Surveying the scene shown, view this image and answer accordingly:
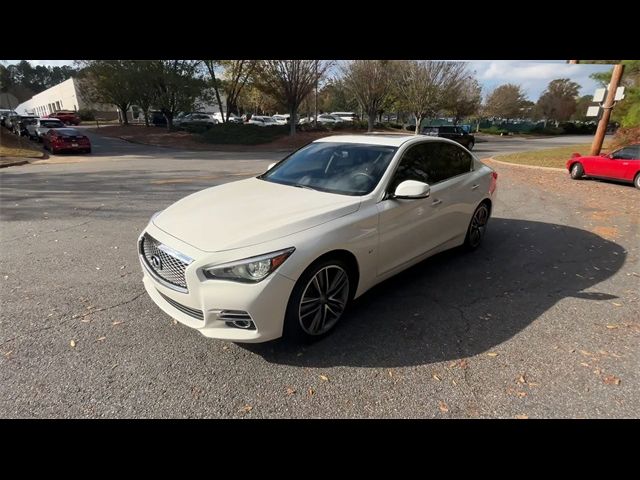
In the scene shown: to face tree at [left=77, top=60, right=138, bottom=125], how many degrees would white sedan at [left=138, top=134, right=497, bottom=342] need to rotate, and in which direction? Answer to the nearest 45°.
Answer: approximately 90° to its right

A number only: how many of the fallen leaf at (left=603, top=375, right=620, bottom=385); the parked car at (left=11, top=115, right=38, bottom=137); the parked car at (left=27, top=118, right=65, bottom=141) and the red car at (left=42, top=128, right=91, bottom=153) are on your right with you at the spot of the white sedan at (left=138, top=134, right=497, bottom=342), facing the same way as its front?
3

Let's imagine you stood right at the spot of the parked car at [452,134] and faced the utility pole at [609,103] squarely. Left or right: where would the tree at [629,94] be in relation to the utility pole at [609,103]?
left

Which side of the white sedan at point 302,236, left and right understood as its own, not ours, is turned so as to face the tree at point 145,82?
right

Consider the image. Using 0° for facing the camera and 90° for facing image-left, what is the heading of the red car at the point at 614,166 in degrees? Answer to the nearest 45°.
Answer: approximately 135°

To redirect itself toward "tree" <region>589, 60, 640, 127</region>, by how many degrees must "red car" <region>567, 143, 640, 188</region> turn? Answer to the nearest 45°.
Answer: approximately 45° to its right

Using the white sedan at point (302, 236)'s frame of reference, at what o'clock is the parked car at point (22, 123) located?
The parked car is roughly at 3 o'clock from the white sedan.

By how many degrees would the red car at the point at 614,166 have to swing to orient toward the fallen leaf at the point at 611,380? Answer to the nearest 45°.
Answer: approximately 135° to its left

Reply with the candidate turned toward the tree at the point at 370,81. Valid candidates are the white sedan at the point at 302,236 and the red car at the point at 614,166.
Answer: the red car

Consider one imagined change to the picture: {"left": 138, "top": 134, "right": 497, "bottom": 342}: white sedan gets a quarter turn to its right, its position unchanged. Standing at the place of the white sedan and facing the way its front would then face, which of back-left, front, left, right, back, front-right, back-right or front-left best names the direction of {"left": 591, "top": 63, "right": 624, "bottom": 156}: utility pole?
right

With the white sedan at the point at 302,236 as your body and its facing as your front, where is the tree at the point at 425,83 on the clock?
The tree is roughly at 5 o'clock from the white sedan.

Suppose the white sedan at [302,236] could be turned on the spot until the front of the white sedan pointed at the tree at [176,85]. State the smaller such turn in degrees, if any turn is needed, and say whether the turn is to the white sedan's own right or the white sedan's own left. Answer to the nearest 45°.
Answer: approximately 135° to the white sedan's own right

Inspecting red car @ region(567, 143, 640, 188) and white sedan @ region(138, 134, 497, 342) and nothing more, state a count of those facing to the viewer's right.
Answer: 0

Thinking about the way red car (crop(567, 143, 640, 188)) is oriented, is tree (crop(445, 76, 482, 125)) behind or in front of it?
in front
